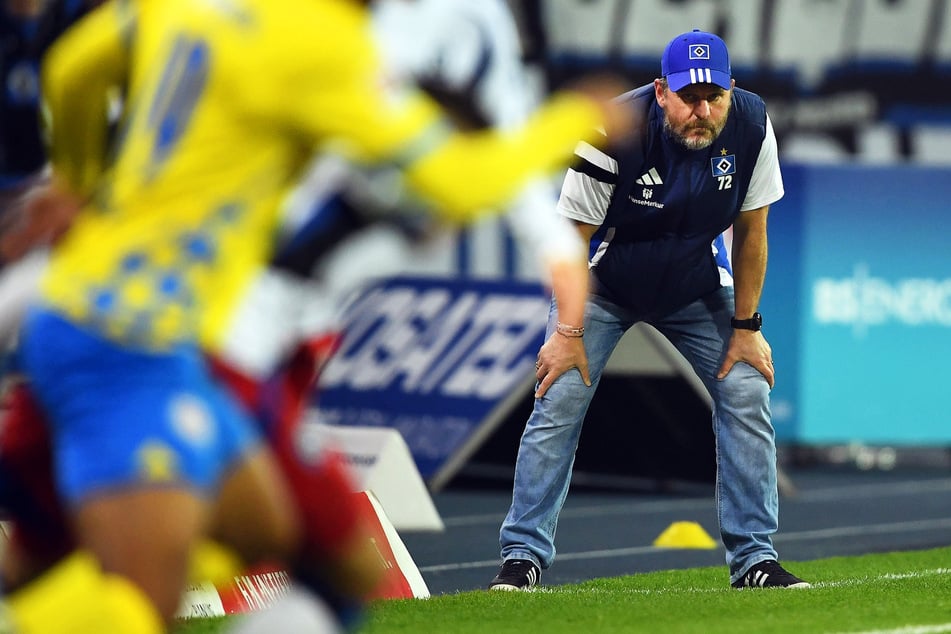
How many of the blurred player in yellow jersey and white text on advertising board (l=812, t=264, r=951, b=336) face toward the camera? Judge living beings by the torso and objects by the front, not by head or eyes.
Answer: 1

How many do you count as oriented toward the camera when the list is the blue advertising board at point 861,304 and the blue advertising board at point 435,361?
2

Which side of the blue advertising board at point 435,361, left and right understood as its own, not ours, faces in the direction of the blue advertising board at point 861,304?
left

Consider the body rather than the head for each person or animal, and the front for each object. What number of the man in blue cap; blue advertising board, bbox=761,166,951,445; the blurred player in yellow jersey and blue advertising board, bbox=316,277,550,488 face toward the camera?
3

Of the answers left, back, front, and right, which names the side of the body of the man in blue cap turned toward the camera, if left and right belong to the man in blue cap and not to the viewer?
front

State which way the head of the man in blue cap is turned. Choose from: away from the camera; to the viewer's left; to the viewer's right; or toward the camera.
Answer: toward the camera

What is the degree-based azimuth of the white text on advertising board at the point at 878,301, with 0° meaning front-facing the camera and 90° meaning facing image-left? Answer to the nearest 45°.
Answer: approximately 0°

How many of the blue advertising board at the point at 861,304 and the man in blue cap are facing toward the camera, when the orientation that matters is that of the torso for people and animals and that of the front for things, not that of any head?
2

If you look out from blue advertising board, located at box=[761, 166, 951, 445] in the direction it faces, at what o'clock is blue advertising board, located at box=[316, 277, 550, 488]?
blue advertising board, located at box=[316, 277, 550, 488] is roughly at 2 o'clock from blue advertising board, located at box=[761, 166, 951, 445].

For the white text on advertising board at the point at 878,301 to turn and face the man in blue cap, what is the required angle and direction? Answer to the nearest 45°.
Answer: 0° — it already faces them

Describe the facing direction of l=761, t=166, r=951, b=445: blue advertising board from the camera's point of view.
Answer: facing the viewer

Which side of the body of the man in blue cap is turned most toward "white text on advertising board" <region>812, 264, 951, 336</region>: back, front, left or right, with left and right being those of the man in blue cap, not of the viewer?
back

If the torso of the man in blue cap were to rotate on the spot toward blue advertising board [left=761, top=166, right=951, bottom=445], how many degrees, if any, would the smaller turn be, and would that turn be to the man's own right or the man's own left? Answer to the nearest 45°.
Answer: approximately 180°

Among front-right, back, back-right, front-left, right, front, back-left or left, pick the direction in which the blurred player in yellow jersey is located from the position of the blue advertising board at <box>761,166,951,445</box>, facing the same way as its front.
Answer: front

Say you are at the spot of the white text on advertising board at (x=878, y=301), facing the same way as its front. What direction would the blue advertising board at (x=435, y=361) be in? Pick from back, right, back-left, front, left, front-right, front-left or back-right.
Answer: front-right

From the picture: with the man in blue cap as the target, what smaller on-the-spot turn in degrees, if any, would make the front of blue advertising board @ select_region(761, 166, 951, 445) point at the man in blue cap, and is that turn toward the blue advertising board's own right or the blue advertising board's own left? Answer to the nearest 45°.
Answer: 0° — it already faces them

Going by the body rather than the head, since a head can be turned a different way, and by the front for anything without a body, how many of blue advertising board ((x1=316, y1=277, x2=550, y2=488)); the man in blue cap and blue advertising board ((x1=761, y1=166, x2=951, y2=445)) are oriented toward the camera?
3

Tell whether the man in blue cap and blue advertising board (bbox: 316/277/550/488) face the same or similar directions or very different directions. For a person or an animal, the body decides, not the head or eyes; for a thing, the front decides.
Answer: same or similar directions

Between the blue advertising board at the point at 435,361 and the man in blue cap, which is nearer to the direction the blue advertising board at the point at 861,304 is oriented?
the man in blue cap

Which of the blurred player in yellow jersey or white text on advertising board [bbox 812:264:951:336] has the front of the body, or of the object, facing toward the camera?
the white text on advertising board
